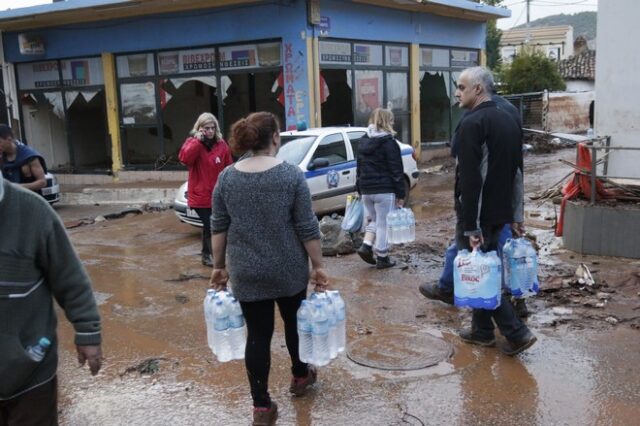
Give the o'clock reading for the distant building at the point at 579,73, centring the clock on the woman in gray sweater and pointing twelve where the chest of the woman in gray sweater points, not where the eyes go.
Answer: The distant building is roughly at 1 o'clock from the woman in gray sweater.

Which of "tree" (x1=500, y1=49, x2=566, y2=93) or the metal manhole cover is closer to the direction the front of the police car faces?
the metal manhole cover

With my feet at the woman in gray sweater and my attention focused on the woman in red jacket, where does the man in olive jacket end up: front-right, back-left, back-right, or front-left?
back-left

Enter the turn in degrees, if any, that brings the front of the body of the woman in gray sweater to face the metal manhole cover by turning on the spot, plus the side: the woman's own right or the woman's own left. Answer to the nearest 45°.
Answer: approximately 45° to the woman's own right

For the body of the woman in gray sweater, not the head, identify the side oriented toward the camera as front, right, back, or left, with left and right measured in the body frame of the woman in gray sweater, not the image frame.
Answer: back

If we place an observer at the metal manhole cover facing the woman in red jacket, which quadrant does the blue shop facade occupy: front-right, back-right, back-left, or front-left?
front-right

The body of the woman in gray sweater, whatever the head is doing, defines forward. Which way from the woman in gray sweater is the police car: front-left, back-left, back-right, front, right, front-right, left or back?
front

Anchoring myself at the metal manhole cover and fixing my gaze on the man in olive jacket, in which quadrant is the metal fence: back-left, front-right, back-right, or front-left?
back-right

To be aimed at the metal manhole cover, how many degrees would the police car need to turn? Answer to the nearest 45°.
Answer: approximately 45° to its left

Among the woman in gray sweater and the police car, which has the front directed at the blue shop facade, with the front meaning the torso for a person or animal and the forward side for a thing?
the woman in gray sweater

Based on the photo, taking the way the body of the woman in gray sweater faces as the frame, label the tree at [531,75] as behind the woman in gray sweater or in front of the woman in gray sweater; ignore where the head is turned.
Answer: in front

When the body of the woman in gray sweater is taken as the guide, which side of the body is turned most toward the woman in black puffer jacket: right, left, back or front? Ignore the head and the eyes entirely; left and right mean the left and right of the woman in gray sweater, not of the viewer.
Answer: front

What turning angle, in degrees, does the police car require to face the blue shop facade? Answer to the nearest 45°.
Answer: approximately 135° to its right

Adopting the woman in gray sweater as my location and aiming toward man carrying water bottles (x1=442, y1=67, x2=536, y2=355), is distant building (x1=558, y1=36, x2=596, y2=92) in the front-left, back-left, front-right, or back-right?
front-left

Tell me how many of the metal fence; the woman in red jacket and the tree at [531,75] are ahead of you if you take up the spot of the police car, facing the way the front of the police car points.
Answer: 1

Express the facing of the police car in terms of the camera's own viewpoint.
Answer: facing the viewer and to the left of the viewer

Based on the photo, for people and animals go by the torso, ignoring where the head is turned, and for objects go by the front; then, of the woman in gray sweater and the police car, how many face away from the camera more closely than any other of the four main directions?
1

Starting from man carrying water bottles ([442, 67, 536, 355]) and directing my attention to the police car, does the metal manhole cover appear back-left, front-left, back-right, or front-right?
front-left

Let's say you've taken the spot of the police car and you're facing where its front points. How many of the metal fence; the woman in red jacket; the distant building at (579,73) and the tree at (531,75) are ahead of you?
1
